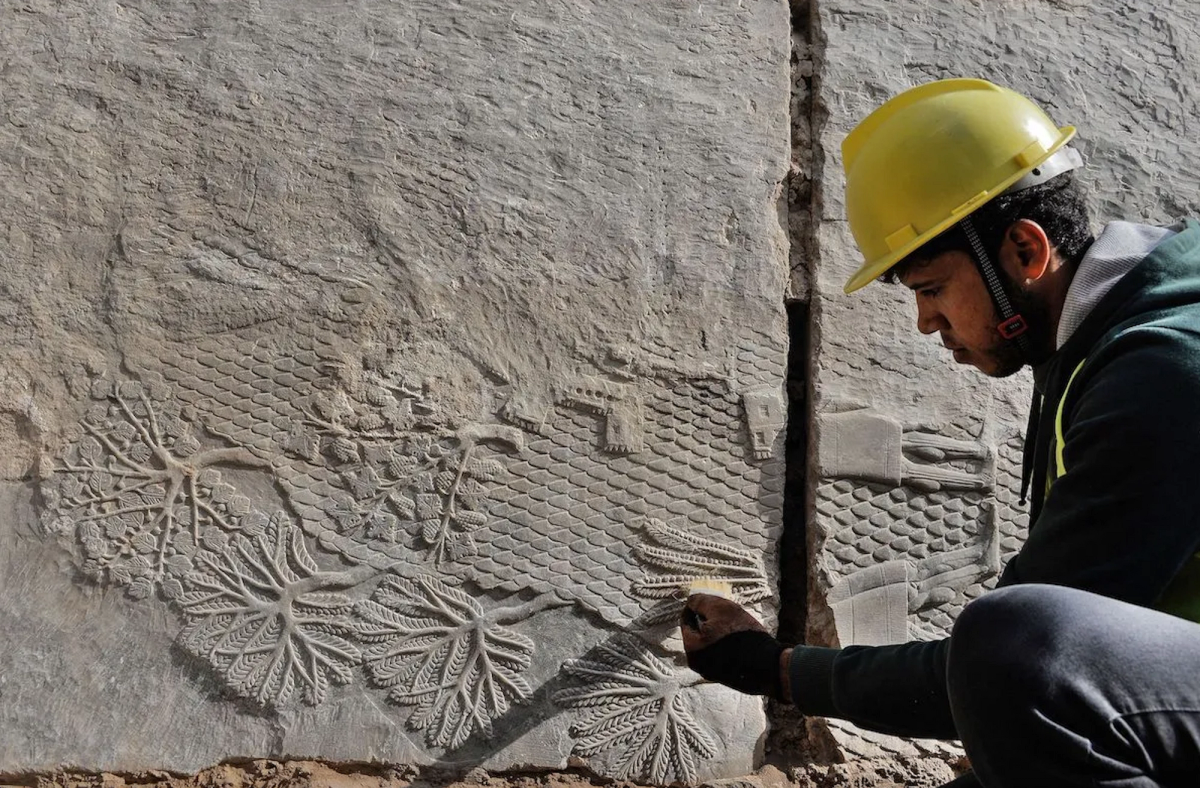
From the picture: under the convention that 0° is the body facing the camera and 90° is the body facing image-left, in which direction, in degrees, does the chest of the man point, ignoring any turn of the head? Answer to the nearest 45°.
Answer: approximately 90°

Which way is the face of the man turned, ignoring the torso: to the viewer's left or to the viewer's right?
to the viewer's left
